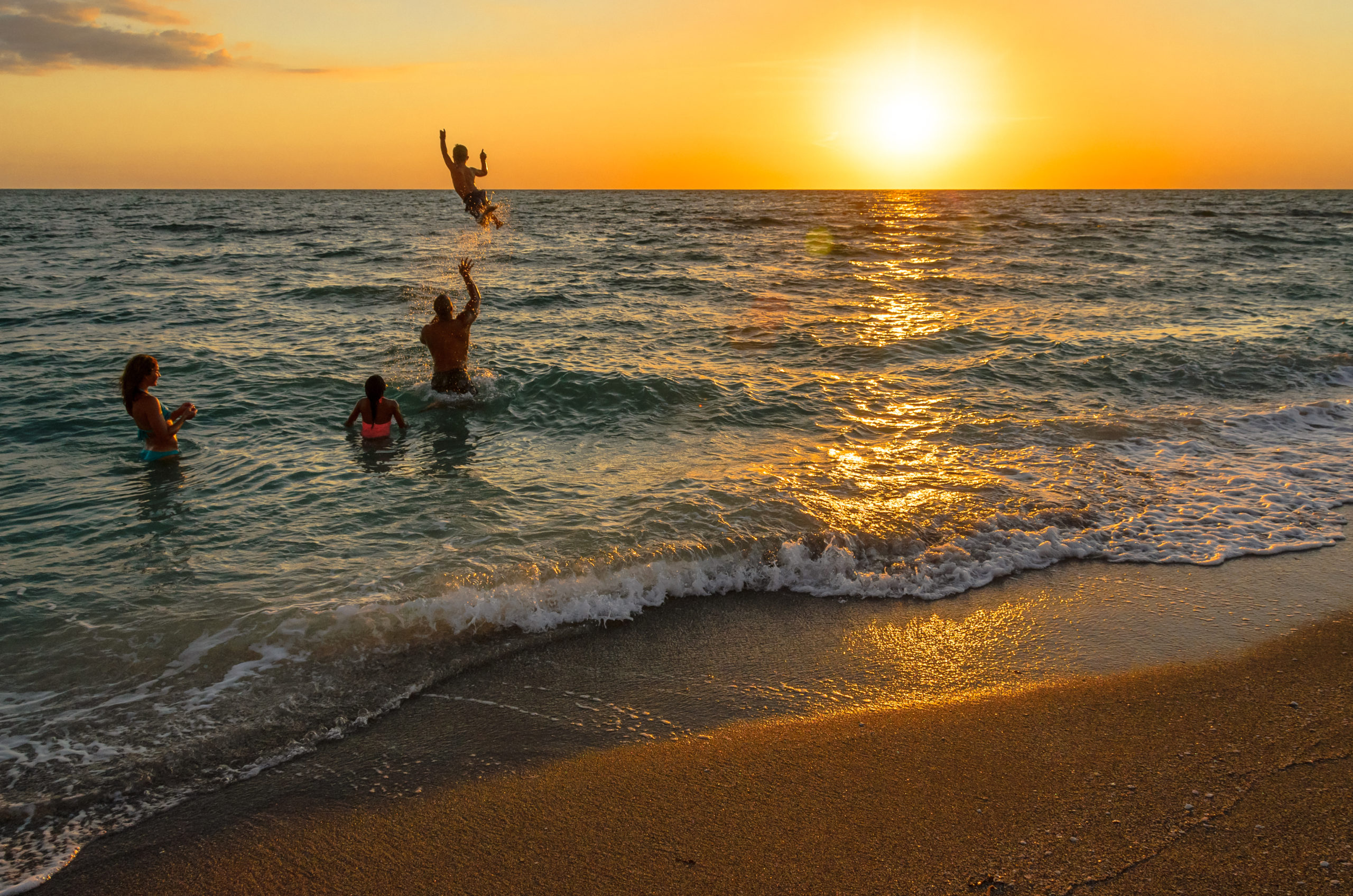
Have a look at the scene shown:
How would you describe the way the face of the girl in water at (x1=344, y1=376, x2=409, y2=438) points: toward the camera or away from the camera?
away from the camera

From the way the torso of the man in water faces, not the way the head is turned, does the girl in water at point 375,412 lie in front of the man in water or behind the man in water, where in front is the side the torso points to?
behind

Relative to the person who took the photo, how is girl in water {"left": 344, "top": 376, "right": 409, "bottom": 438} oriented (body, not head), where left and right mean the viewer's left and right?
facing away from the viewer

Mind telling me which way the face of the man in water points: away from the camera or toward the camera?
away from the camera

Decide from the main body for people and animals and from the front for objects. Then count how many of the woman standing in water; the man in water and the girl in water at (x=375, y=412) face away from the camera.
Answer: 2

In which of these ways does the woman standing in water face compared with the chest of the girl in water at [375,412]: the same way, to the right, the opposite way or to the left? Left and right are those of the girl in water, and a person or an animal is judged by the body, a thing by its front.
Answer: to the right

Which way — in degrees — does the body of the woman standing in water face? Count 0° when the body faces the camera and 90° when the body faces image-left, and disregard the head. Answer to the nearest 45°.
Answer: approximately 270°

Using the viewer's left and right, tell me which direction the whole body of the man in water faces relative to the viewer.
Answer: facing away from the viewer

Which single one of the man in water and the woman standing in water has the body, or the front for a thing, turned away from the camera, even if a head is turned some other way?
the man in water

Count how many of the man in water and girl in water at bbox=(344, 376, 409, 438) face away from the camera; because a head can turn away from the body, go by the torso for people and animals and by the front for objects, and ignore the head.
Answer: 2

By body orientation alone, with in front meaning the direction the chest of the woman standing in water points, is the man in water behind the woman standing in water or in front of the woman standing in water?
in front

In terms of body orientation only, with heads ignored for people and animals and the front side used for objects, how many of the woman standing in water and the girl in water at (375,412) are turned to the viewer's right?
1

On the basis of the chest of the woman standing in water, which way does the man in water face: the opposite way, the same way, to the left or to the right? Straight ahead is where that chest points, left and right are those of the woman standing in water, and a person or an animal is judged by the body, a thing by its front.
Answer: to the left
